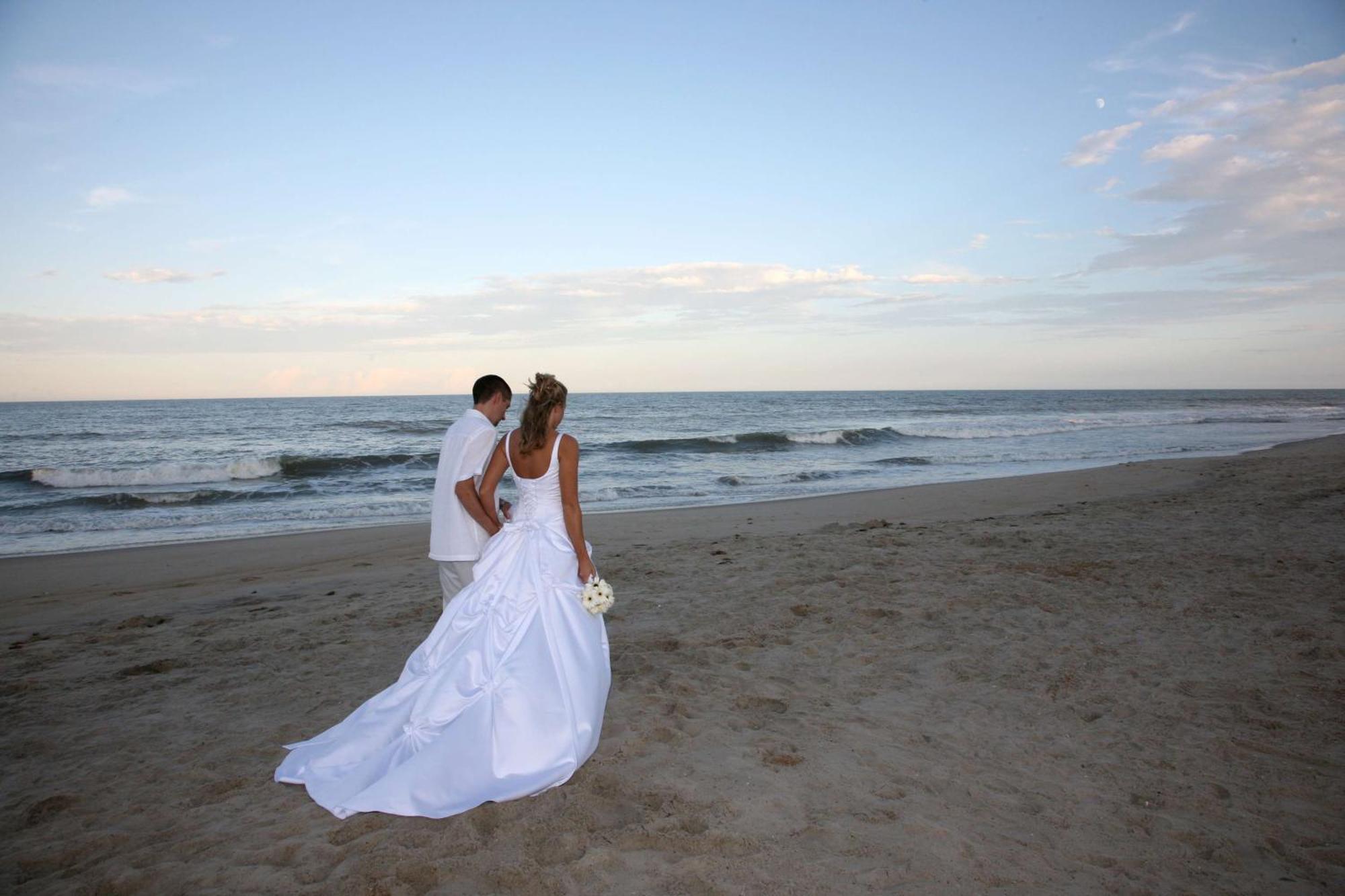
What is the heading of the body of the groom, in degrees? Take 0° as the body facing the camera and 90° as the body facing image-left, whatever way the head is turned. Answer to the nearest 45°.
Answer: approximately 225°

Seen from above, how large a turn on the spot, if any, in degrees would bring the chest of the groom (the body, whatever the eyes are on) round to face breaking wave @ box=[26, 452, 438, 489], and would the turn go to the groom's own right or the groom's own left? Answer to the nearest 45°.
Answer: approximately 45° to the groom's own left

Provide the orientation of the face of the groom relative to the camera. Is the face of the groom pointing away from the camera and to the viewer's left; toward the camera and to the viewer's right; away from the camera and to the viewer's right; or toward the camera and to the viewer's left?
away from the camera and to the viewer's right

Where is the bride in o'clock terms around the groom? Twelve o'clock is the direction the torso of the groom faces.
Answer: The bride is roughly at 4 o'clock from the groom.

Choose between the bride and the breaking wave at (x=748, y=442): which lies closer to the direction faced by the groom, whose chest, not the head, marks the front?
the breaking wave

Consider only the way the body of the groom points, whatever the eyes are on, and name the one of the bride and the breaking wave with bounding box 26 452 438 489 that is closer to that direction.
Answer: the breaking wave

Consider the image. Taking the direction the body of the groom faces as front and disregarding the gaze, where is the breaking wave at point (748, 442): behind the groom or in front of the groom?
in front

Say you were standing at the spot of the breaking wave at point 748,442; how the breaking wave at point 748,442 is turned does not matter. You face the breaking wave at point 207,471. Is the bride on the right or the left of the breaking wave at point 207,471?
left
